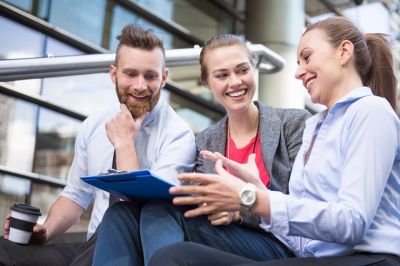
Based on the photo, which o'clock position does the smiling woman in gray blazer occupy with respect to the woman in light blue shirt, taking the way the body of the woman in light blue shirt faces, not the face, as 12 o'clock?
The smiling woman in gray blazer is roughly at 2 o'clock from the woman in light blue shirt.

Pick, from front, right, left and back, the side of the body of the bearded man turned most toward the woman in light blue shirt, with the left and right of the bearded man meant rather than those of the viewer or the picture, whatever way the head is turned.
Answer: left

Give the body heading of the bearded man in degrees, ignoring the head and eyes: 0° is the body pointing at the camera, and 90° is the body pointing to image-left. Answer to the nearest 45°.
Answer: approximately 45°

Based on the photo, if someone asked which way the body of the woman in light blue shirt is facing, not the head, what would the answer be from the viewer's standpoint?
to the viewer's left

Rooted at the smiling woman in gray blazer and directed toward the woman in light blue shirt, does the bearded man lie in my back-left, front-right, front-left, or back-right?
back-right

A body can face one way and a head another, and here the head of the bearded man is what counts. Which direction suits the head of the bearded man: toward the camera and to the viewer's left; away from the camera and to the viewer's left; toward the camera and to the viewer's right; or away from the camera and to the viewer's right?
toward the camera and to the viewer's right
